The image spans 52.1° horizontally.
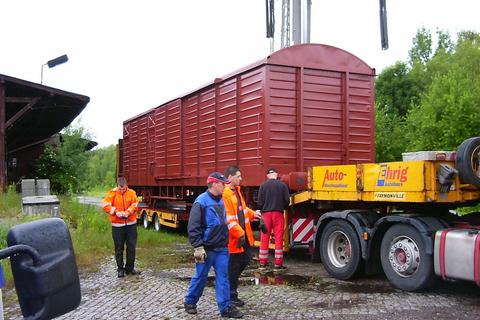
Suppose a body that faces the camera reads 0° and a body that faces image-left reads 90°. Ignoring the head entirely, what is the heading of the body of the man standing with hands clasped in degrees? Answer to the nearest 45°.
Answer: approximately 0°

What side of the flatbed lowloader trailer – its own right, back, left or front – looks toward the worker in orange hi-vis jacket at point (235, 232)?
right

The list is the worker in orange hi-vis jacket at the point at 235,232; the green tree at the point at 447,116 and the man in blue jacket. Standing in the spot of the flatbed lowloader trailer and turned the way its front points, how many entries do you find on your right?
2

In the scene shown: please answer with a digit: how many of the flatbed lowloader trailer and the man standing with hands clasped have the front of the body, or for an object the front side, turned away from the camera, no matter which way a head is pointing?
0

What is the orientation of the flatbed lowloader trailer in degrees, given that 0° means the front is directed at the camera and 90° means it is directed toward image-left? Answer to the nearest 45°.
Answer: approximately 315°

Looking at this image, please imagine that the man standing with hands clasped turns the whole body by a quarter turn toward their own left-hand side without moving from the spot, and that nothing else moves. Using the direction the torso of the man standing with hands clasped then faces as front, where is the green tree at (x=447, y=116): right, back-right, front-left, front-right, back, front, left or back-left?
front-left

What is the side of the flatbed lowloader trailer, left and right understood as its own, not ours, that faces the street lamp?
back

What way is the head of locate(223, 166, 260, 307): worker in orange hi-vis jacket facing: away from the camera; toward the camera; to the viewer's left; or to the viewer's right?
to the viewer's right

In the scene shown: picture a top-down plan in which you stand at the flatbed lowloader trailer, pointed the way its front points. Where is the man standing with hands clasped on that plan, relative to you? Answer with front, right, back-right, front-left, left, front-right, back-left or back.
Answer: back-right
